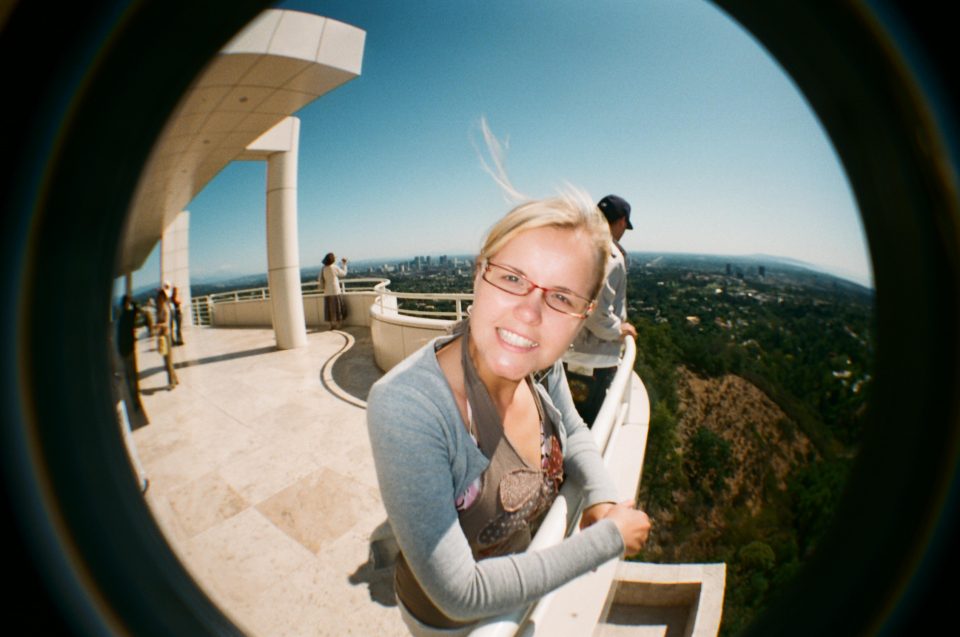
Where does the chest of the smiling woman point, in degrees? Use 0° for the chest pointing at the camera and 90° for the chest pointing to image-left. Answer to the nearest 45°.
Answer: approximately 315°

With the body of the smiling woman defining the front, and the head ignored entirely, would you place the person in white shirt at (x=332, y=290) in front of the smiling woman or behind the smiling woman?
behind

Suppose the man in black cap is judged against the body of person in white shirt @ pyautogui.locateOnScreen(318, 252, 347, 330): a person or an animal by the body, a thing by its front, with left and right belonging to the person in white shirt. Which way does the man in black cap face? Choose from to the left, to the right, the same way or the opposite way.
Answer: to the right

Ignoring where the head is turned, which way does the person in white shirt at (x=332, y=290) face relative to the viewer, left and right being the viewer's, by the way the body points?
facing away from the viewer and to the right of the viewer

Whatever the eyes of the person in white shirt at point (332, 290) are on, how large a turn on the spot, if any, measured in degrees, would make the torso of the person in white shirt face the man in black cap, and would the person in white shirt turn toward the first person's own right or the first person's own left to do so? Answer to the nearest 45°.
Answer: approximately 90° to the first person's own right

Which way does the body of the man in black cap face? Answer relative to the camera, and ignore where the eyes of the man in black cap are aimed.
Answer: to the viewer's right

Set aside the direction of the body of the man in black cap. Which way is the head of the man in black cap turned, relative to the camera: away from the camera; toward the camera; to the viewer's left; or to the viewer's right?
to the viewer's right
